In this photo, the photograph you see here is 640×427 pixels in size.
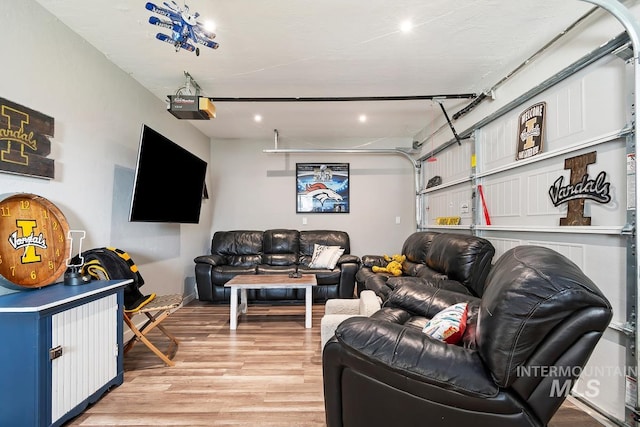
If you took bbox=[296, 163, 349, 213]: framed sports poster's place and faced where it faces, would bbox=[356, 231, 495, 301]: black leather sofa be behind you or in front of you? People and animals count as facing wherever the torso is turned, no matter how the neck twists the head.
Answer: in front

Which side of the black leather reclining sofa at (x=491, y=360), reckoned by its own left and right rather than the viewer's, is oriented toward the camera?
left

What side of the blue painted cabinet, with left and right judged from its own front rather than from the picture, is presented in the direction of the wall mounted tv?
left

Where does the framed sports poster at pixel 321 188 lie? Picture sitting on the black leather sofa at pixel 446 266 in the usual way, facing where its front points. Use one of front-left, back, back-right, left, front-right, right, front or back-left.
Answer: right

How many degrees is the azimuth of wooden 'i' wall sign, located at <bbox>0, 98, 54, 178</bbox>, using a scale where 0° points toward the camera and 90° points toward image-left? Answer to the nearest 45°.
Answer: approximately 315°

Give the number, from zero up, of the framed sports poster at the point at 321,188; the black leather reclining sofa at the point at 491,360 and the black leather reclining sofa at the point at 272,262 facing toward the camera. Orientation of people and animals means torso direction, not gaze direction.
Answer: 2

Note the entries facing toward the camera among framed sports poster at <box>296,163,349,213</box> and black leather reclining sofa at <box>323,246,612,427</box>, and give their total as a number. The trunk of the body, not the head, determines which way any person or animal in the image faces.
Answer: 1

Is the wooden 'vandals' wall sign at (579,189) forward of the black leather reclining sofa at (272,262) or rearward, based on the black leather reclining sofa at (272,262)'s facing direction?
forward

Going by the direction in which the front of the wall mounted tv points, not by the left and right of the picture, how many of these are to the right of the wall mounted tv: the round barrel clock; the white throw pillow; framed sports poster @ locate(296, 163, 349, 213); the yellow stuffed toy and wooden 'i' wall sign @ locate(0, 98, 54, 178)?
2

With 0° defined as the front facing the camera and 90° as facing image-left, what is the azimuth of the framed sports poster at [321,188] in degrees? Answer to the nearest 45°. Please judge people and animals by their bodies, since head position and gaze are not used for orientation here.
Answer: approximately 0°

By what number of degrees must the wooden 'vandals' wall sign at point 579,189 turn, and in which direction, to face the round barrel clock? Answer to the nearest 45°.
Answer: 0° — it already faces it

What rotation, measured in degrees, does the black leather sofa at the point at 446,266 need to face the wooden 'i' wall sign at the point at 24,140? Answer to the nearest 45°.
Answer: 0° — it already faces it
